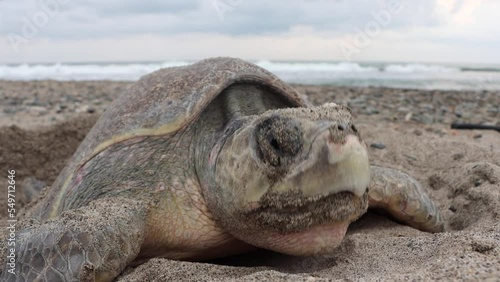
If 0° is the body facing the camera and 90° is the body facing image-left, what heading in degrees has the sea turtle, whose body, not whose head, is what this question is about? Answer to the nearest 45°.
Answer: approximately 315°
